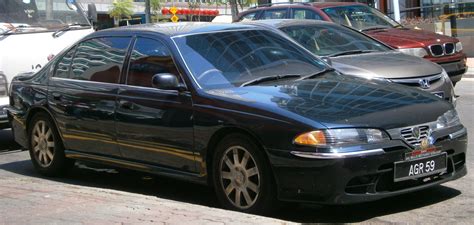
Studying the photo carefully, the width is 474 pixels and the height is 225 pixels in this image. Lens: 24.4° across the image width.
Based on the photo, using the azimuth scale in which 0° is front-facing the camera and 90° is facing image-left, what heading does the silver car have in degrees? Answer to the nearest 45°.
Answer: approximately 315°

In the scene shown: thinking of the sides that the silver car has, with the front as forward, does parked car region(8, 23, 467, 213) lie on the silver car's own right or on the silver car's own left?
on the silver car's own right

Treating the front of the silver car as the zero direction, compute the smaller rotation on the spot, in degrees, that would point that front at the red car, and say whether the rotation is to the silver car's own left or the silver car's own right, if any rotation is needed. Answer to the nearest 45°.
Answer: approximately 135° to the silver car's own left

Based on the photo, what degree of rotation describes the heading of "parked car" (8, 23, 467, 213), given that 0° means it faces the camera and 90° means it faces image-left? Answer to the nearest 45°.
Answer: approximately 315°

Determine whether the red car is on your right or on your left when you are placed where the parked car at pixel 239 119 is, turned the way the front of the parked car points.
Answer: on your left

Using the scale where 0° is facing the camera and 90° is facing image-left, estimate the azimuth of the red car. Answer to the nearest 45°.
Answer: approximately 315°
